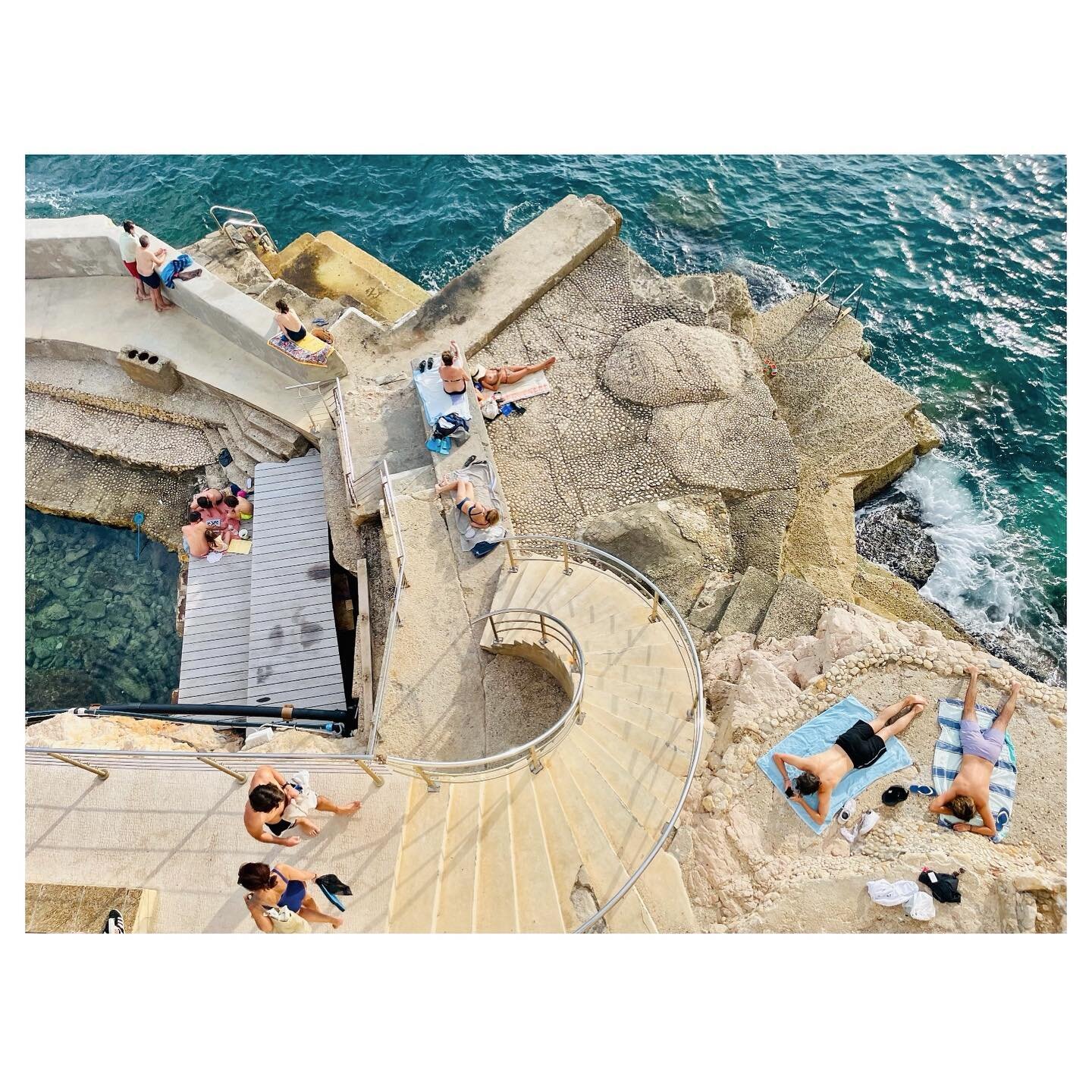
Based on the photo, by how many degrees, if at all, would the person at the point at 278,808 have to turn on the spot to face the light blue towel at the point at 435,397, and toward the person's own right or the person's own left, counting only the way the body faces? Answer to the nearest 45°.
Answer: approximately 90° to the person's own left

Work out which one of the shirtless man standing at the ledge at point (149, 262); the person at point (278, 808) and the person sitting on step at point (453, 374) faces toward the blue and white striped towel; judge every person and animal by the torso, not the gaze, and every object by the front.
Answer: the person at point (278, 808)

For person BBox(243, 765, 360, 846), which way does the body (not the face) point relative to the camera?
to the viewer's right

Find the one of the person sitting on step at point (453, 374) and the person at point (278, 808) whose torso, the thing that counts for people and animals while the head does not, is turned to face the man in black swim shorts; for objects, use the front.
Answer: the person at point (278, 808)

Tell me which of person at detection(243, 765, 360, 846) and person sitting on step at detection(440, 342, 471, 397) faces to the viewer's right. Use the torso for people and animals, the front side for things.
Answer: person at detection(243, 765, 360, 846)

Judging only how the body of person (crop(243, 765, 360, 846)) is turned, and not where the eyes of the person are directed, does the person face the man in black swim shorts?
yes

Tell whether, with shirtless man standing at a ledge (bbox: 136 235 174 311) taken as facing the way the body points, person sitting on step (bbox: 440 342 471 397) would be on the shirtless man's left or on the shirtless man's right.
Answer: on the shirtless man's right

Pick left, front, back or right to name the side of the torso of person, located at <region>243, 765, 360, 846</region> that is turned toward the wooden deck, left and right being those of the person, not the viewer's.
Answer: left
